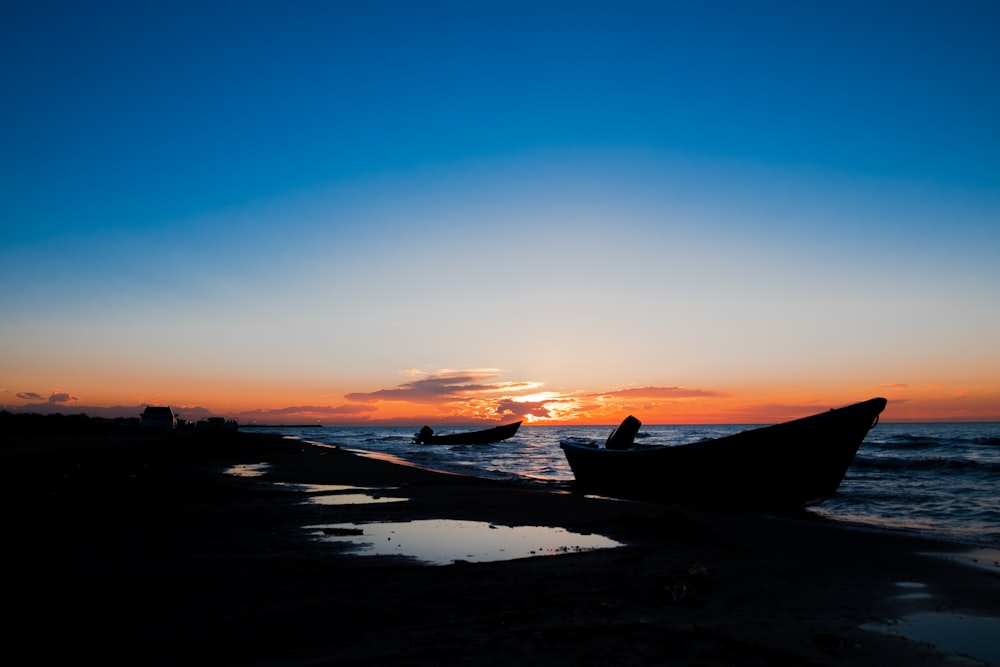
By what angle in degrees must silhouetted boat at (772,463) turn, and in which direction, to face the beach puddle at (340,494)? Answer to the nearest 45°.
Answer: approximately 180°

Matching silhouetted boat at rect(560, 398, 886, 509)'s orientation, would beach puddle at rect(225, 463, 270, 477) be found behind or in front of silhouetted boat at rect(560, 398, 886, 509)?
behind

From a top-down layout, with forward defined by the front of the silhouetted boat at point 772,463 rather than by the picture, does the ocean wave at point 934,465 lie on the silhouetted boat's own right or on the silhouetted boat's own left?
on the silhouetted boat's own left

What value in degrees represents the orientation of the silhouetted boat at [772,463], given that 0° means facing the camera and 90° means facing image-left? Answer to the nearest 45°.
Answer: approximately 270°
